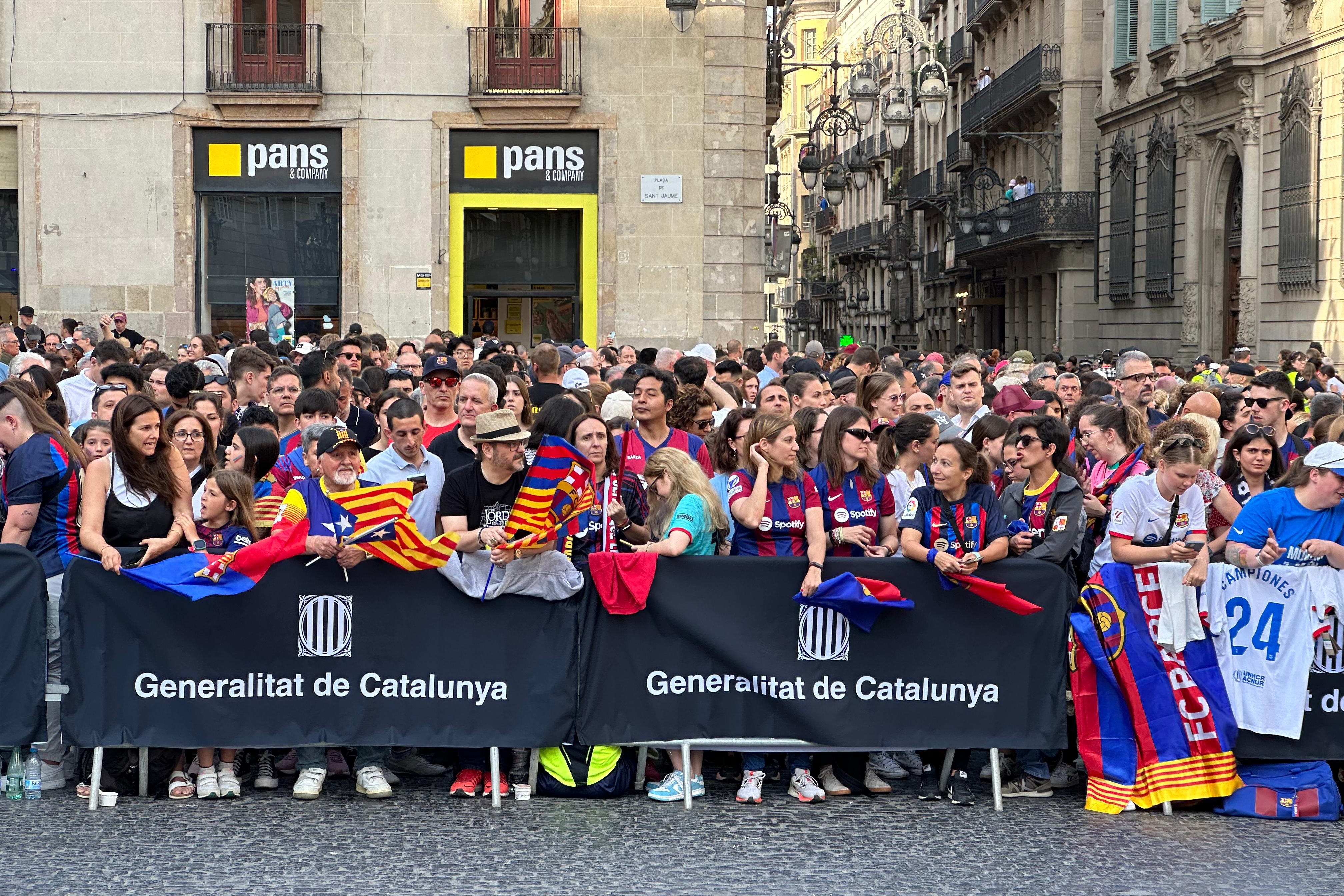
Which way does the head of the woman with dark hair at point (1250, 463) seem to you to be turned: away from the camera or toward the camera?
toward the camera

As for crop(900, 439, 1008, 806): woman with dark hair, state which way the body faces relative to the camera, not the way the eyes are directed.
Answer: toward the camera

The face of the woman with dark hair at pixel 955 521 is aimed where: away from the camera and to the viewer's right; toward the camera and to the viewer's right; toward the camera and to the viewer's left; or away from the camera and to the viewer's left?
toward the camera and to the viewer's left

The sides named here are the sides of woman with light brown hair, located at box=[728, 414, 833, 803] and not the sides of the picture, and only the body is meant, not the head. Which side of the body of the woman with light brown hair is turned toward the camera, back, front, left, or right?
front

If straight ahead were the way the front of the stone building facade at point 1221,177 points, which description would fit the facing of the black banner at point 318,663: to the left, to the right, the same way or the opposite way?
to the left

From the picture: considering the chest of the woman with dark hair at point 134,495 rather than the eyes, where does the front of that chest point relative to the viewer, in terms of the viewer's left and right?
facing the viewer

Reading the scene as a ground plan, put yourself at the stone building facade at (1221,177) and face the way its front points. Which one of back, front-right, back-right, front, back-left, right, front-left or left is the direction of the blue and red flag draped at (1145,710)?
front-left

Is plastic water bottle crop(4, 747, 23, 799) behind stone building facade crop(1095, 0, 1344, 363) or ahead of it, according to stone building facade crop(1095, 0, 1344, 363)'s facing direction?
ahead

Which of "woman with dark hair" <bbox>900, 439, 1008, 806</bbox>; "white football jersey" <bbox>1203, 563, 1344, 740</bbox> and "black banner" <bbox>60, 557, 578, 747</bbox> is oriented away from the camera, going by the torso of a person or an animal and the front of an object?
the white football jersey

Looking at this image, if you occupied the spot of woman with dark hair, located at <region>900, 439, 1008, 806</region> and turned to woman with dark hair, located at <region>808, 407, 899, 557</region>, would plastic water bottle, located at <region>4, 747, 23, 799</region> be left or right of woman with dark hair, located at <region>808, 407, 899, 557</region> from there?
left

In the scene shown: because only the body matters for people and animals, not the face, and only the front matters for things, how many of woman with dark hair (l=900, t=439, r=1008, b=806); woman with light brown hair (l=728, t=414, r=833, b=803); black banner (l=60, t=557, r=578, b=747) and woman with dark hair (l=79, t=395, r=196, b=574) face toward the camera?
4

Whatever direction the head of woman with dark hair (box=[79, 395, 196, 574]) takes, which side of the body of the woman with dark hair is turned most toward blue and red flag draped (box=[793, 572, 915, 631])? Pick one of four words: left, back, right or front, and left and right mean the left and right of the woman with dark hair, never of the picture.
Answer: left

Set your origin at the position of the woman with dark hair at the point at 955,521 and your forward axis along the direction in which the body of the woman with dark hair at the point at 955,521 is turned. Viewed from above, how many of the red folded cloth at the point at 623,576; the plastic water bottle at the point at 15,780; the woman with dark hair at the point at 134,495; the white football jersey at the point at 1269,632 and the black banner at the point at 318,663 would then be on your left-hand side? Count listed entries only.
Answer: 1

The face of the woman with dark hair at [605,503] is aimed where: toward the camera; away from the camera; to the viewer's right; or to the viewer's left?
toward the camera

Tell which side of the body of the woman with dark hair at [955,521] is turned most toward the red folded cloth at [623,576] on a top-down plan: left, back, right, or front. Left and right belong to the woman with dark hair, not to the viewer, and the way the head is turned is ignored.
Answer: right

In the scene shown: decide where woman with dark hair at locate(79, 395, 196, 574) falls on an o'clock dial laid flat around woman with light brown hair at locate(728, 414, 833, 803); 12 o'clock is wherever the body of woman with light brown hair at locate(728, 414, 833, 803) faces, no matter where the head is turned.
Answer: woman with dark hair at locate(79, 395, 196, 574) is roughly at 3 o'clock from woman with light brown hair at locate(728, 414, 833, 803).

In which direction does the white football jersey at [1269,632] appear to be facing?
away from the camera
